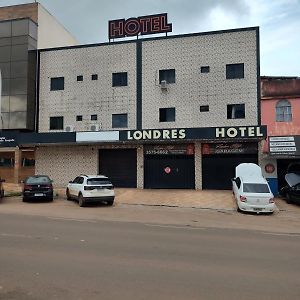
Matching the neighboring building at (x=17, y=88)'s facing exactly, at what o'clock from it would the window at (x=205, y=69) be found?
The window is roughly at 10 o'clock from the neighboring building.

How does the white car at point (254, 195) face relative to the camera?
away from the camera

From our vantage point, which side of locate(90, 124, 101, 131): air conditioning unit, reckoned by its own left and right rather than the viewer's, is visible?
front

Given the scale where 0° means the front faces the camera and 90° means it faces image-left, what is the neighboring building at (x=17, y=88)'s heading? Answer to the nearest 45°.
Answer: approximately 0°

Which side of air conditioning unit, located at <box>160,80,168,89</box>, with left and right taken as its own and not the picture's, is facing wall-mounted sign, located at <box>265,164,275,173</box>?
left

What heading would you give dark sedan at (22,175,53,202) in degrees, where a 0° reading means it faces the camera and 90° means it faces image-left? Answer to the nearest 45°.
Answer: approximately 180°

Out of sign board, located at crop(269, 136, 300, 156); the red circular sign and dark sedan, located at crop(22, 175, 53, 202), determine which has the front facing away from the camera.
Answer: the dark sedan

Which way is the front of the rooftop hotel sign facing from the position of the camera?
facing the viewer

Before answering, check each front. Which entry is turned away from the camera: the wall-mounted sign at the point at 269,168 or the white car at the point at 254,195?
the white car

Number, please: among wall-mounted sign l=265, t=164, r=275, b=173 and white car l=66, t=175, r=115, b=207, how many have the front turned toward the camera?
1

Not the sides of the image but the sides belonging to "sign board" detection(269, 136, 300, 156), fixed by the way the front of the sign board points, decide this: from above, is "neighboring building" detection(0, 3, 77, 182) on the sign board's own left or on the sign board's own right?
on the sign board's own right
